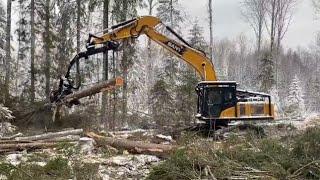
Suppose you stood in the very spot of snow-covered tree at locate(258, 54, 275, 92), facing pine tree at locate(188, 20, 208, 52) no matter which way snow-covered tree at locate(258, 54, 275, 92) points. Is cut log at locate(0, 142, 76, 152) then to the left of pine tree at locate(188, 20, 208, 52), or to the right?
left

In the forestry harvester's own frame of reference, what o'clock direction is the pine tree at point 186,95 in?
The pine tree is roughly at 3 o'clock from the forestry harvester.

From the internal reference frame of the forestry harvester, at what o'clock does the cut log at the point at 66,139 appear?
The cut log is roughly at 11 o'clock from the forestry harvester.

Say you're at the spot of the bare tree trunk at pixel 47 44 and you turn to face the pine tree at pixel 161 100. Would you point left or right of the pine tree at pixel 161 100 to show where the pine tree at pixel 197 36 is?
left

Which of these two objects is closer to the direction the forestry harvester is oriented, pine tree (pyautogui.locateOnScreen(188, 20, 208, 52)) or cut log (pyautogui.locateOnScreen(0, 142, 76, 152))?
the cut log

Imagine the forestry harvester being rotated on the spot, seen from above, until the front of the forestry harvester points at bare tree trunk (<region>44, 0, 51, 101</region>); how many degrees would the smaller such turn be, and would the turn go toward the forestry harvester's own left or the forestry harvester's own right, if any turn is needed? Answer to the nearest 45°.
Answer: approximately 45° to the forestry harvester's own right

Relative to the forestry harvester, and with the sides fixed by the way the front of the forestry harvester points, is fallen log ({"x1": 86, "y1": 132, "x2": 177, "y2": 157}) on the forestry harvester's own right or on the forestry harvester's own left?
on the forestry harvester's own left

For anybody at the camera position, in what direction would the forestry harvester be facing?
facing to the left of the viewer

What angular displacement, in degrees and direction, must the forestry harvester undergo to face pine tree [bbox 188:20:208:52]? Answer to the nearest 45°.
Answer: approximately 90° to its right

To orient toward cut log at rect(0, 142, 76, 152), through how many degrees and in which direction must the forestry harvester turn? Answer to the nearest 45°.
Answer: approximately 45° to its left

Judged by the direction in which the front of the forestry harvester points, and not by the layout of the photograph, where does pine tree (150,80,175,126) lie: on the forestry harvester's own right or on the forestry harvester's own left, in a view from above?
on the forestry harvester's own right
